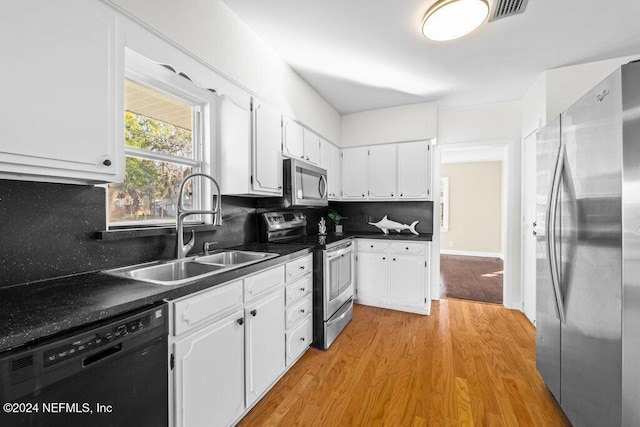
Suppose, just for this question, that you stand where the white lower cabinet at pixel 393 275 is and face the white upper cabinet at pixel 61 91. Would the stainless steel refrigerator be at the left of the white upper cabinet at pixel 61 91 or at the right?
left

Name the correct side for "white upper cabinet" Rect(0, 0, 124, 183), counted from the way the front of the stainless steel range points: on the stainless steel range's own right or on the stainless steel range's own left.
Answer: on the stainless steel range's own right

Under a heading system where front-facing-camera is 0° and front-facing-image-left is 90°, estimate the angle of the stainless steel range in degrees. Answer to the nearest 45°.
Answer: approximately 315°

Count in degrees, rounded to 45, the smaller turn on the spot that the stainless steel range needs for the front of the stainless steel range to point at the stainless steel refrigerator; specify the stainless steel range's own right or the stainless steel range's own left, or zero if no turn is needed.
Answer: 0° — it already faces it

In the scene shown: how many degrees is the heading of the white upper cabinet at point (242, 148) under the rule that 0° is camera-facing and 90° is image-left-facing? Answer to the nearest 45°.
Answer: approximately 315°

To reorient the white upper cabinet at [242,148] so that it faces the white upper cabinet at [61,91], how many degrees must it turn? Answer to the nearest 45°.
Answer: approximately 90° to its right

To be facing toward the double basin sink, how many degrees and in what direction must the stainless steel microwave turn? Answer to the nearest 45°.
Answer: approximately 90° to its right

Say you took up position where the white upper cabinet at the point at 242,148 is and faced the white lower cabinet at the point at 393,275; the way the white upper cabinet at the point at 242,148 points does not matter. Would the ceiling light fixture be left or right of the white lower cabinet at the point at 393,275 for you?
right
